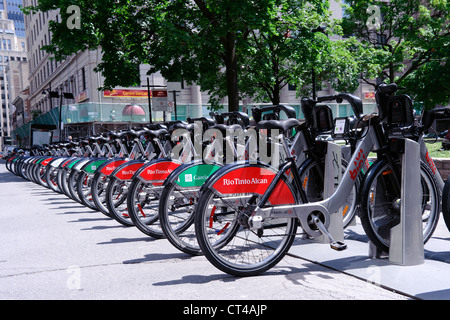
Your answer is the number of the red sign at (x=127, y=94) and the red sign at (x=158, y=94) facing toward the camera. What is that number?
2

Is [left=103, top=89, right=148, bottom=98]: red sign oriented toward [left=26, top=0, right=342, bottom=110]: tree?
yes

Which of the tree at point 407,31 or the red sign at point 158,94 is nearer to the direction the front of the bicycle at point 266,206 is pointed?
the tree

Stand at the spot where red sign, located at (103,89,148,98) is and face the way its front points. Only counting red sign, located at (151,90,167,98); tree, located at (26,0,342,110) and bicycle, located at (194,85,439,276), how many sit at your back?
0

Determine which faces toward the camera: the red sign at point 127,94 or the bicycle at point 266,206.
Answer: the red sign

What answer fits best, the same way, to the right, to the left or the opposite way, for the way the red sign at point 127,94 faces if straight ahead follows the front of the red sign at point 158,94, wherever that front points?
the same way

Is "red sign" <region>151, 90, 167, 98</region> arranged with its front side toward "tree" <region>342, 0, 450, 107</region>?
no

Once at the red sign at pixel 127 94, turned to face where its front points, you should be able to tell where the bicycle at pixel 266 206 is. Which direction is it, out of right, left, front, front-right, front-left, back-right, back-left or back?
front

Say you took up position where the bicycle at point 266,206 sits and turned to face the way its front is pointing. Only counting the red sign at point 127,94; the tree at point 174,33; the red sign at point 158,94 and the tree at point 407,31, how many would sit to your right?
0

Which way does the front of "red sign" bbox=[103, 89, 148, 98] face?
toward the camera

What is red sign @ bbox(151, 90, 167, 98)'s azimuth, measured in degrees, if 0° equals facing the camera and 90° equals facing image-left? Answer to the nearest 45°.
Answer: approximately 0°

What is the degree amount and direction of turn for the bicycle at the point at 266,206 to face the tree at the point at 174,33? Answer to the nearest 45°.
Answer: approximately 45° to its left

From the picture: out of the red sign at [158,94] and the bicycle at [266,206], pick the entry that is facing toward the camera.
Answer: the red sign

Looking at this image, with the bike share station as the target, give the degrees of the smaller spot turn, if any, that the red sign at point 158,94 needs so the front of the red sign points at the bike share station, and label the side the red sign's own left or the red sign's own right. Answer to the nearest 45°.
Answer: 0° — it already faces it

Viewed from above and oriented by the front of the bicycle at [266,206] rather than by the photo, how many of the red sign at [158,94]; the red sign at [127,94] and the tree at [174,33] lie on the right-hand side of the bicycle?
0

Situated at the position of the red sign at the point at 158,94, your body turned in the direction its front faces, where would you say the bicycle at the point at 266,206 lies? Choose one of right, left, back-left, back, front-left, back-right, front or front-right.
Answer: front
